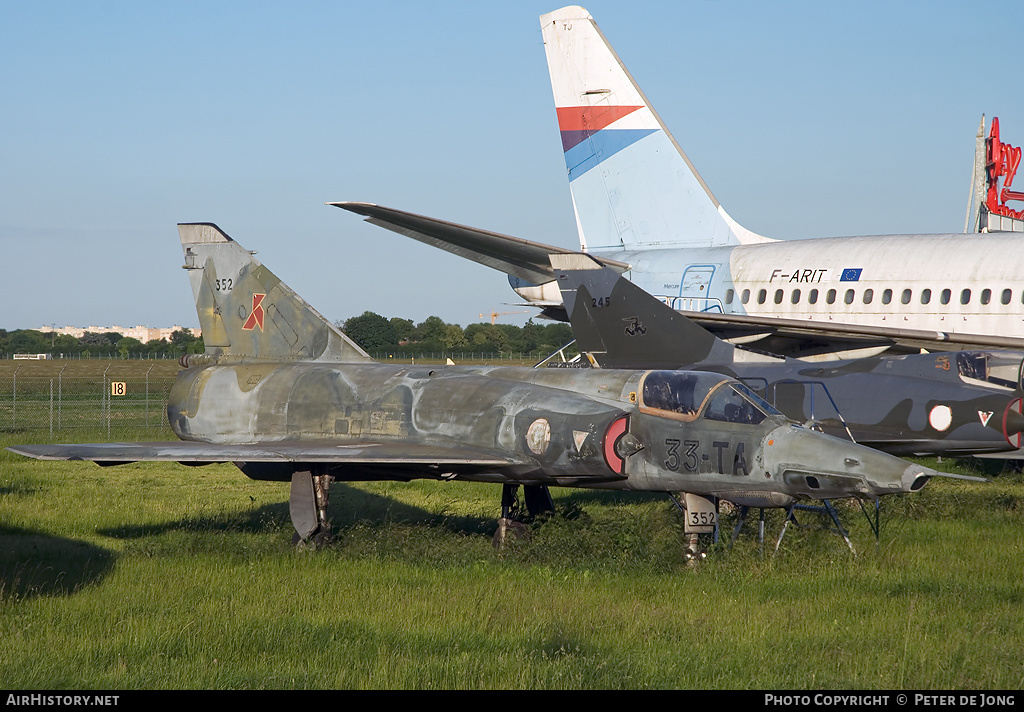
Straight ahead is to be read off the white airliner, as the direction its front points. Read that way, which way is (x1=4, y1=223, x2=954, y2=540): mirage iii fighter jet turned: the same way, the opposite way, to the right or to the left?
the same way

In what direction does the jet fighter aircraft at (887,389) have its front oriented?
to the viewer's right

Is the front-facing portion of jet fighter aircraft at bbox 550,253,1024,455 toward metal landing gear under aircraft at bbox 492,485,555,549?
no

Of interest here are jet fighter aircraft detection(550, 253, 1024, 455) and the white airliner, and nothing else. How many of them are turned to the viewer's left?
0

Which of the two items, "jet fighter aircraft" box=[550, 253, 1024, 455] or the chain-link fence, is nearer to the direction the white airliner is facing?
the jet fighter aircraft

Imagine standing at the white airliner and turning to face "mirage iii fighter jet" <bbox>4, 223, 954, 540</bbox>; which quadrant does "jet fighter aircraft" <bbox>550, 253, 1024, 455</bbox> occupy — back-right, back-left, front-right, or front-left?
front-left

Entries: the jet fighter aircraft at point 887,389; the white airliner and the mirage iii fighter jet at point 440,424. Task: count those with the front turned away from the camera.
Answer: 0

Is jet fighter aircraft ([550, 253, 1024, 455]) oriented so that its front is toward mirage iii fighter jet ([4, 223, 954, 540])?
no

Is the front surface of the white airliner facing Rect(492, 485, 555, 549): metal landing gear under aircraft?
no

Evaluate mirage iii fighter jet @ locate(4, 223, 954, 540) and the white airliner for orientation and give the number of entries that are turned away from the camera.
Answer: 0

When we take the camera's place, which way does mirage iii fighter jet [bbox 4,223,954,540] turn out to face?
facing the viewer and to the right of the viewer

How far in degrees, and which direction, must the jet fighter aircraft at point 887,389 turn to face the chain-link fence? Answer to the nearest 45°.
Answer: approximately 135° to its left

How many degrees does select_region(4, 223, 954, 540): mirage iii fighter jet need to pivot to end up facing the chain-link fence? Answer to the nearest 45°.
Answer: approximately 180°

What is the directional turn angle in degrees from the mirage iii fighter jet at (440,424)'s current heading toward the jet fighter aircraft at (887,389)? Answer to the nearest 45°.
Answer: approximately 45° to its left
